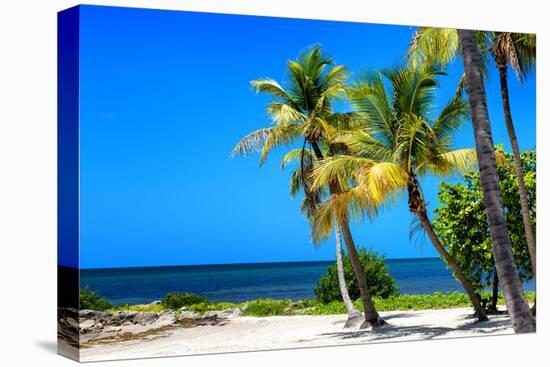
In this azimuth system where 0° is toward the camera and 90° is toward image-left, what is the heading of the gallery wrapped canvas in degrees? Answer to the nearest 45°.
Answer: approximately 315°
